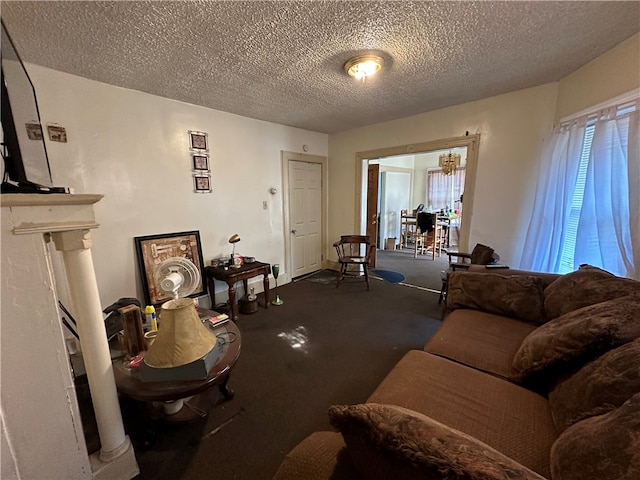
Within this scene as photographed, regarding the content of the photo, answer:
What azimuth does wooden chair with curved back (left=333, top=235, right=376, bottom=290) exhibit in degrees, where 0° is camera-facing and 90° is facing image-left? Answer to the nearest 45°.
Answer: approximately 0°

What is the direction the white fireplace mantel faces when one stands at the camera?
facing to the right of the viewer

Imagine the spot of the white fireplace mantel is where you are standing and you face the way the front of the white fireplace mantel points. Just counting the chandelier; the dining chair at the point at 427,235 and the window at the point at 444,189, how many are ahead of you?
3

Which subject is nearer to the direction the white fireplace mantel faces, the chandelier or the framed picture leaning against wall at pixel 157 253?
the chandelier

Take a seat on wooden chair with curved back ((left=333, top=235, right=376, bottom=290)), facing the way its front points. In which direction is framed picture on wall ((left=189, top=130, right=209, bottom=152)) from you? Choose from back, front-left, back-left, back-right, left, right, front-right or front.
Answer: front-right

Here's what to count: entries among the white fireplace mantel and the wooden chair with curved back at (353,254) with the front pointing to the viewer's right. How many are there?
1

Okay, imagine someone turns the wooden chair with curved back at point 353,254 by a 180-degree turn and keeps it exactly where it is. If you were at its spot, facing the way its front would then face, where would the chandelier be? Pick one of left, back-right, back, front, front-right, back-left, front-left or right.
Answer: front-right

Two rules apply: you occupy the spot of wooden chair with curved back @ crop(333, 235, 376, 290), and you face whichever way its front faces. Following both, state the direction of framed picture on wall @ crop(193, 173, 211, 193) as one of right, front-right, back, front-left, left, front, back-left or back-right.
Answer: front-right

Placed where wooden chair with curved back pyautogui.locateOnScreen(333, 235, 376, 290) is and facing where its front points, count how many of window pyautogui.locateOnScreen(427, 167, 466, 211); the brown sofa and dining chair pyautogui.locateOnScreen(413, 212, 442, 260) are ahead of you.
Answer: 1

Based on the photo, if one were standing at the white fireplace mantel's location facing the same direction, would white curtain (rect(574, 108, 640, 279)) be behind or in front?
in front

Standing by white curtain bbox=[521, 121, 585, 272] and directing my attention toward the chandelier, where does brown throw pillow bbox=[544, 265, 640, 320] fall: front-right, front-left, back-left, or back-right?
back-left

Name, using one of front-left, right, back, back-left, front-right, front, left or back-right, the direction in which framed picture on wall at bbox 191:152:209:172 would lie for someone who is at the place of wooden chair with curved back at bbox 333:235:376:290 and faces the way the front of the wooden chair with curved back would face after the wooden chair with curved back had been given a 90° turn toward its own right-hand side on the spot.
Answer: front-left
